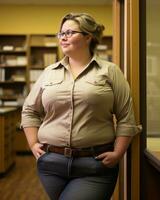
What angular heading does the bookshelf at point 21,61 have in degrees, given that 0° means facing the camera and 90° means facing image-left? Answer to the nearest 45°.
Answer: approximately 0°

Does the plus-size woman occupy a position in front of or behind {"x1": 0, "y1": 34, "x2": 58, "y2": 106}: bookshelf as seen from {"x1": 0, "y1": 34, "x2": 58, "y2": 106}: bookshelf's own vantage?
in front

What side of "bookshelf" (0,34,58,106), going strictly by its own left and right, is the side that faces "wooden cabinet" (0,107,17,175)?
front
